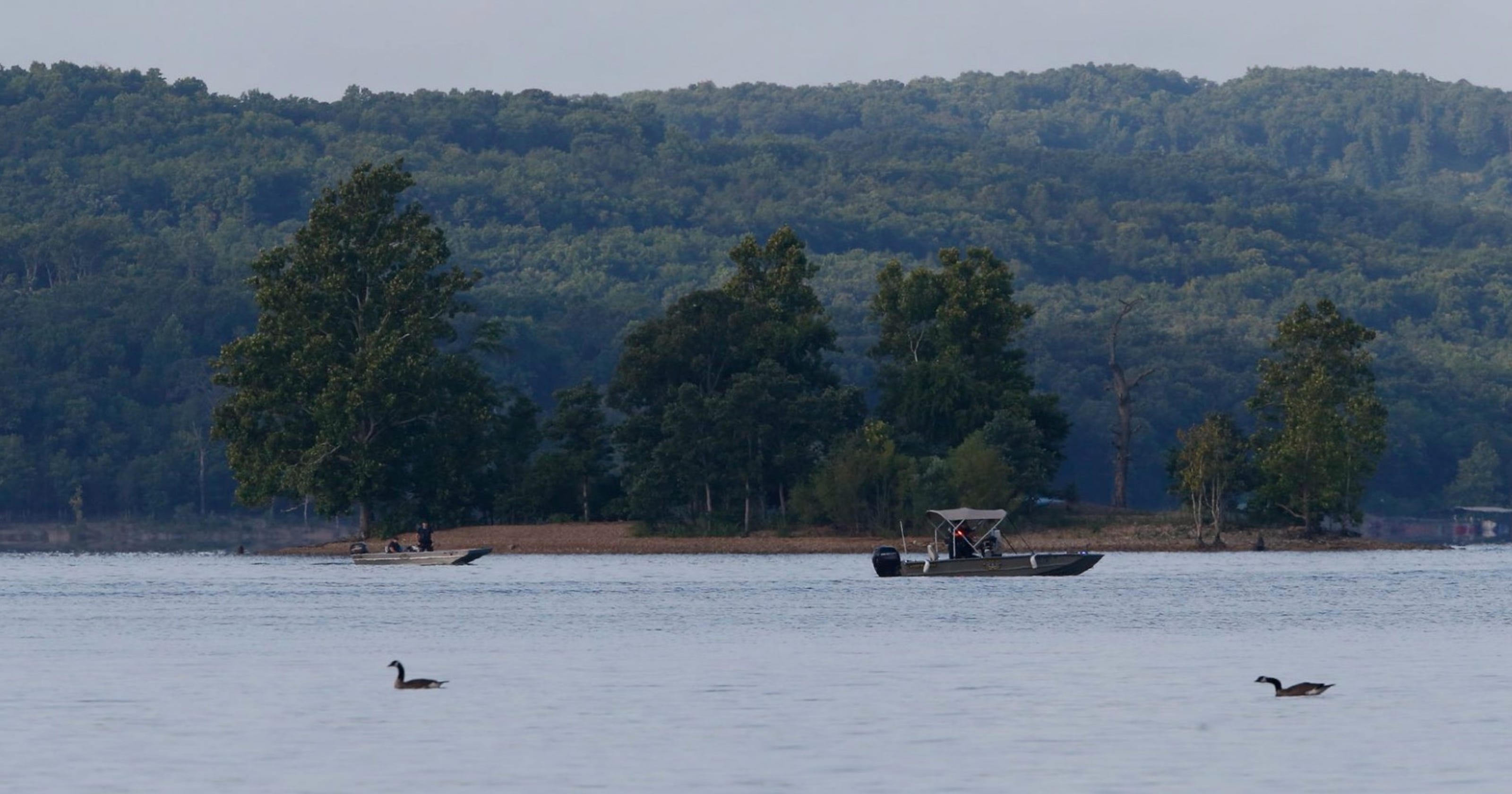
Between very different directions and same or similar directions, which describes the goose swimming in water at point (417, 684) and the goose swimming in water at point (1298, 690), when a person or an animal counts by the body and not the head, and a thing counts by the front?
same or similar directions

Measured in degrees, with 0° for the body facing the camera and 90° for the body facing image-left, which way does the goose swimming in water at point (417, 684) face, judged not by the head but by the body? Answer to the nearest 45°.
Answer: approximately 90°

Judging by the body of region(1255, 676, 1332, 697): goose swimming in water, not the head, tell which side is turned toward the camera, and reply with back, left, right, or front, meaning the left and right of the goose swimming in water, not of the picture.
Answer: left

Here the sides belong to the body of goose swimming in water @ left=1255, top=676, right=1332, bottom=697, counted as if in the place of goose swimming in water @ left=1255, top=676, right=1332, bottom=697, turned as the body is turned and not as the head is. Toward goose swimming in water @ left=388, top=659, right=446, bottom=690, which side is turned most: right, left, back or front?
front

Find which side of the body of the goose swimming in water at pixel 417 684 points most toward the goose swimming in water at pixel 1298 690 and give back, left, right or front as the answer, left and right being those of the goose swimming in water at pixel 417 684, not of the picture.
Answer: back

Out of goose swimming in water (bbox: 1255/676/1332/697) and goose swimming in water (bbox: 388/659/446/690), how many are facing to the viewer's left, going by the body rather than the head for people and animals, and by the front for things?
2
